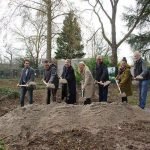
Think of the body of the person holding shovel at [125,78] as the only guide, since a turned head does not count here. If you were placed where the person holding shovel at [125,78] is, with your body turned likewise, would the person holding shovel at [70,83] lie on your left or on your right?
on your right

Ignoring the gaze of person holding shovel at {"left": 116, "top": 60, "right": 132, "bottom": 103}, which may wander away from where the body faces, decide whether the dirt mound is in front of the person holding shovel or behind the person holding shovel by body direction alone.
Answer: in front

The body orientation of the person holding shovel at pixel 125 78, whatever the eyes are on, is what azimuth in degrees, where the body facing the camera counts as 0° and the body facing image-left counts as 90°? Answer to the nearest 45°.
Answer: approximately 45°

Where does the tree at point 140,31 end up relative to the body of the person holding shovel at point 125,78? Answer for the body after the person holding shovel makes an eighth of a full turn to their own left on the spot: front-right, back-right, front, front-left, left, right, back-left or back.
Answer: back

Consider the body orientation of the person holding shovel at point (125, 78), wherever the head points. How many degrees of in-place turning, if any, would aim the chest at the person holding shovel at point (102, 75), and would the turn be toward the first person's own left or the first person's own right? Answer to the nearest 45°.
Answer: approximately 45° to the first person's own right
